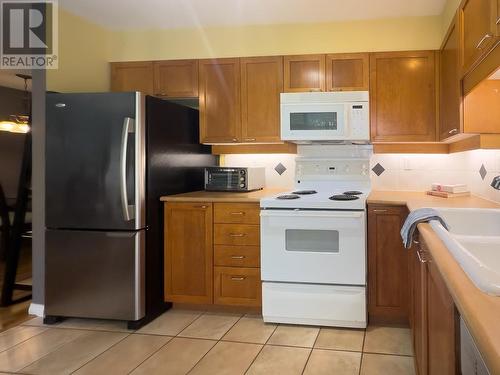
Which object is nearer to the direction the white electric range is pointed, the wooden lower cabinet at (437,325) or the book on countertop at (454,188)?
the wooden lower cabinet

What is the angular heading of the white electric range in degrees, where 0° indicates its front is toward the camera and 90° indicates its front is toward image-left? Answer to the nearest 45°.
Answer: approximately 0°

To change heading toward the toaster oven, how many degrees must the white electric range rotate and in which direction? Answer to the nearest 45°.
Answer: approximately 135° to its right

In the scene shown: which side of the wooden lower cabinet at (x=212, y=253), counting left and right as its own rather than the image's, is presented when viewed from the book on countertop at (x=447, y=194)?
left
